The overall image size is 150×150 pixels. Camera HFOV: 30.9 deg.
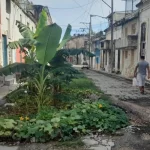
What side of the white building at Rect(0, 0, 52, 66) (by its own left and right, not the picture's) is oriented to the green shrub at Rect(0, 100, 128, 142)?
right

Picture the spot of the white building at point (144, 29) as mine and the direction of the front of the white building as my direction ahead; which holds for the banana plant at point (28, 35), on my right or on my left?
on my left

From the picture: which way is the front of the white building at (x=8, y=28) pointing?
to the viewer's right

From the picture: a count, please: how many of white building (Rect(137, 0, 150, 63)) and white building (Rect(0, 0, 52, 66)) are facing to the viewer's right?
1

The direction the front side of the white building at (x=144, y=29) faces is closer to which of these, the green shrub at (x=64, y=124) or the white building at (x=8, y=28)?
the white building

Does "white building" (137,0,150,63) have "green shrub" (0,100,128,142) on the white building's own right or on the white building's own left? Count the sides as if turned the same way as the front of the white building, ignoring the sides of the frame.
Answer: on the white building's own left

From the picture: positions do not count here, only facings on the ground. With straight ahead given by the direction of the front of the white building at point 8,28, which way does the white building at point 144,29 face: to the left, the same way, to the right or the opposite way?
the opposite way

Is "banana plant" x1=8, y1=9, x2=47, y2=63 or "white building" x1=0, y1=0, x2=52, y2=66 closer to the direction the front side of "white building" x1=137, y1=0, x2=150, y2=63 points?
the white building

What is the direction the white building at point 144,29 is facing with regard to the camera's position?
facing to the left of the viewer

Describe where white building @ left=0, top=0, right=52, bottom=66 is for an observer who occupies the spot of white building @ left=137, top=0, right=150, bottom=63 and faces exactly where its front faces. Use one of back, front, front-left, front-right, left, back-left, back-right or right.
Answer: front-left

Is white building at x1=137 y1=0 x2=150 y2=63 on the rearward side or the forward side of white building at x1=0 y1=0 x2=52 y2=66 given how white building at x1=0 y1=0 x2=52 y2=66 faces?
on the forward side

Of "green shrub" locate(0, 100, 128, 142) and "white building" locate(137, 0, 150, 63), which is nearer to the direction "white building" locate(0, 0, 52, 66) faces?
the white building
